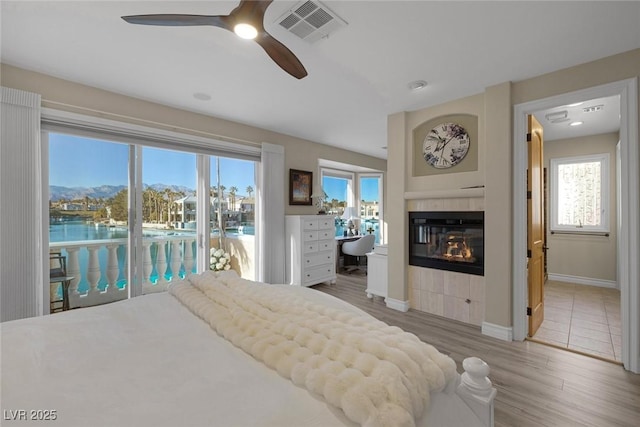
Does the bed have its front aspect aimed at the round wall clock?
yes

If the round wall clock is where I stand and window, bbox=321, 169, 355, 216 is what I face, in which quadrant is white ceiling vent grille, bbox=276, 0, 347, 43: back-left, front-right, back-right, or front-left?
back-left

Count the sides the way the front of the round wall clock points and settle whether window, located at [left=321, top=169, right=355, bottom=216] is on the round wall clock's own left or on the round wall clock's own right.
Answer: on the round wall clock's own right

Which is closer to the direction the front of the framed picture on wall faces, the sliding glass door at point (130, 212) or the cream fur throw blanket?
the cream fur throw blanket

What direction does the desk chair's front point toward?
to the viewer's left

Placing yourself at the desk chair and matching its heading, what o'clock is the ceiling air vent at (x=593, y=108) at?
The ceiling air vent is roughly at 7 o'clock from the desk chair.

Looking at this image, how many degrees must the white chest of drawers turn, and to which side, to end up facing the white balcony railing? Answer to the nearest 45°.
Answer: approximately 90° to its right

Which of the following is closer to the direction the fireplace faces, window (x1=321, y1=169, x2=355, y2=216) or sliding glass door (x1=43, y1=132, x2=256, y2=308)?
the sliding glass door
